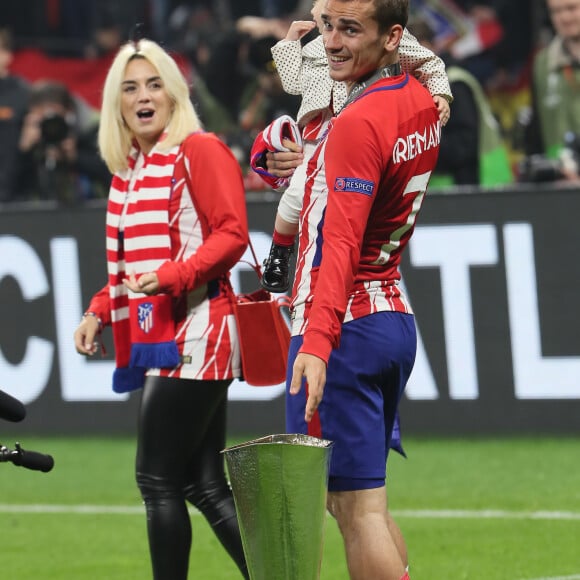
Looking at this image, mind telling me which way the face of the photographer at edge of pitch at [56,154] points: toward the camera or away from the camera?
toward the camera

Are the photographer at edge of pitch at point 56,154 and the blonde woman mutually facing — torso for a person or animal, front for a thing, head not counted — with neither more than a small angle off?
no

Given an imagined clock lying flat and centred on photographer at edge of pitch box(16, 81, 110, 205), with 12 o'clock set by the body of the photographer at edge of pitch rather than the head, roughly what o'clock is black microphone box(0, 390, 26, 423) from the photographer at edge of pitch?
The black microphone is roughly at 12 o'clock from the photographer at edge of pitch.

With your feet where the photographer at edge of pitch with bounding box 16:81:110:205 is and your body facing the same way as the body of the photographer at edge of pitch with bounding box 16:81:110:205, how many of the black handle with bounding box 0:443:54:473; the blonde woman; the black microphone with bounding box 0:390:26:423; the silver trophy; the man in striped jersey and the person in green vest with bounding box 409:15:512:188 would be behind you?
0

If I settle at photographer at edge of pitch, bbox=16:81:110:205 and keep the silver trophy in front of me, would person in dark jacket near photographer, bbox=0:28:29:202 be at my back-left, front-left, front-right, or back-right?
back-right

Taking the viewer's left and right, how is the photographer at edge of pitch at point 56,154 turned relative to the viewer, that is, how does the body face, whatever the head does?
facing the viewer

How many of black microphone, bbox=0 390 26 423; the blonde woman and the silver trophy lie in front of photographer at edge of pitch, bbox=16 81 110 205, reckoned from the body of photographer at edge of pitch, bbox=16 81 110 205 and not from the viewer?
3

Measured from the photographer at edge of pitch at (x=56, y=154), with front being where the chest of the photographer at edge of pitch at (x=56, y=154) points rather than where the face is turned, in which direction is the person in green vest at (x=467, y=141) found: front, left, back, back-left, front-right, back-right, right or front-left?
front-left

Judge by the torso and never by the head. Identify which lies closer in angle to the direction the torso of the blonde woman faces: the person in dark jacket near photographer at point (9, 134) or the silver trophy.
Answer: the silver trophy

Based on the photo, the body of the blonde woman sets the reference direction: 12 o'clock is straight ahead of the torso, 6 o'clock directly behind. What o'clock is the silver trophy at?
The silver trophy is roughly at 10 o'clock from the blonde woman.

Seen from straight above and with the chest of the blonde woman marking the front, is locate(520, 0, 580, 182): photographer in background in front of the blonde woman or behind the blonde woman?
behind

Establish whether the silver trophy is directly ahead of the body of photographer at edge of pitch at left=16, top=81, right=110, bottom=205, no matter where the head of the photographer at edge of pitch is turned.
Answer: yes

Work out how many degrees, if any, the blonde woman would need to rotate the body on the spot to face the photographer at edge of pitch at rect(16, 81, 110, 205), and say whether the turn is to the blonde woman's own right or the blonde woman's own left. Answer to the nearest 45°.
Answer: approximately 135° to the blonde woman's own right

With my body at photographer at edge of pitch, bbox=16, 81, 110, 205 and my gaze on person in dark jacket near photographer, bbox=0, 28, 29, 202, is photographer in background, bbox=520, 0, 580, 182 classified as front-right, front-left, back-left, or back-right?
back-right

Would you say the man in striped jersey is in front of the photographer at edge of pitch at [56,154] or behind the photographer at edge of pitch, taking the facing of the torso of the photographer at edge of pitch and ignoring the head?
in front

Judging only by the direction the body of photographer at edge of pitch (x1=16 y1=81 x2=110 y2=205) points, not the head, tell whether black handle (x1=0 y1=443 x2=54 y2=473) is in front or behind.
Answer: in front

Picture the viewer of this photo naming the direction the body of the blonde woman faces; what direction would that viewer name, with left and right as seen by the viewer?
facing the viewer and to the left of the viewer

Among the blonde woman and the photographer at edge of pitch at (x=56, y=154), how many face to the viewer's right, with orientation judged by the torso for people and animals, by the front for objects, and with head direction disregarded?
0

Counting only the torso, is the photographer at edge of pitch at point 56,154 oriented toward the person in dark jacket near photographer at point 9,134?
no
